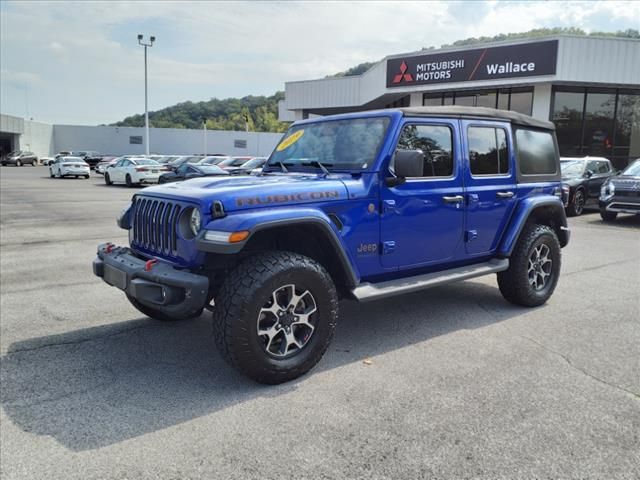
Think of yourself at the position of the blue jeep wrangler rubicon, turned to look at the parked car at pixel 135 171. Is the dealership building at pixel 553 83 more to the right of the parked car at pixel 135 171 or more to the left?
right

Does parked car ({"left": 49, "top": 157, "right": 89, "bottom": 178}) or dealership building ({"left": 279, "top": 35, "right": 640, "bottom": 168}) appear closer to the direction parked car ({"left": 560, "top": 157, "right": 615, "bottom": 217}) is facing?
the parked car

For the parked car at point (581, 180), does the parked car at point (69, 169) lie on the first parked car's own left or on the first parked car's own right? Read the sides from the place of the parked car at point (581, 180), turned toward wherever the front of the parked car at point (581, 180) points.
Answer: on the first parked car's own right

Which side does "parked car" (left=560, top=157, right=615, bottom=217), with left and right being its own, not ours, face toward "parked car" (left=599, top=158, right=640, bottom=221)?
left

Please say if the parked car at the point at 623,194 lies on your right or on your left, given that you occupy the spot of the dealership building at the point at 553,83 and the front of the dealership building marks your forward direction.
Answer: on your left

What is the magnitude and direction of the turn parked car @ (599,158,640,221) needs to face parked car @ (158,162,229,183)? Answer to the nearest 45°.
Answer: approximately 45° to its right

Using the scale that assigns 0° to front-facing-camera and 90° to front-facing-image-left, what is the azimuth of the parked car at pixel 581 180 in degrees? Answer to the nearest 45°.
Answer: approximately 45°

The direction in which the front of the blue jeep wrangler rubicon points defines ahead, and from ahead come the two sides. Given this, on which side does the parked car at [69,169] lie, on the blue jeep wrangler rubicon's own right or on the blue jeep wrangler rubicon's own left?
on the blue jeep wrangler rubicon's own right

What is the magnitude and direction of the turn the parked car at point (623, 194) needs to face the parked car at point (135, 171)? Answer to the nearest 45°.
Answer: approximately 45° to its right

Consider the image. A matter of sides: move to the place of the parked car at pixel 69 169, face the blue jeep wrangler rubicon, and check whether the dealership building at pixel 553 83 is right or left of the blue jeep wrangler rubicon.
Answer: left

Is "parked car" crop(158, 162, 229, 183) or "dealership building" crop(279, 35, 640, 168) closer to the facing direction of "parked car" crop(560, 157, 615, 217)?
the parked car
